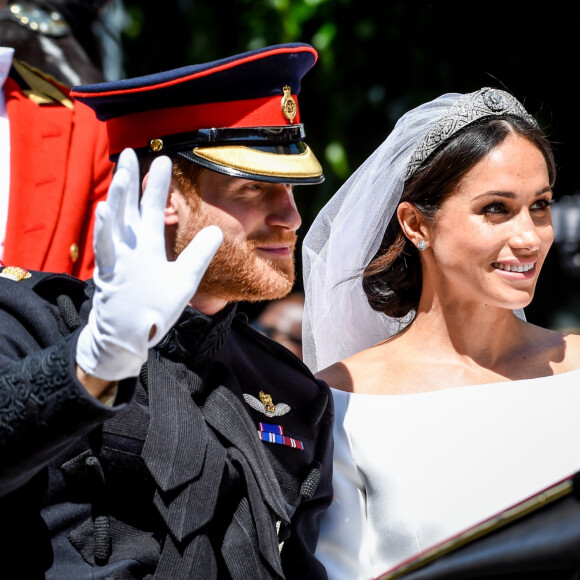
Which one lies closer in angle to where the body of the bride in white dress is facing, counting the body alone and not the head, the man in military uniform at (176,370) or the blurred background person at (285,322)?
the man in military uniform

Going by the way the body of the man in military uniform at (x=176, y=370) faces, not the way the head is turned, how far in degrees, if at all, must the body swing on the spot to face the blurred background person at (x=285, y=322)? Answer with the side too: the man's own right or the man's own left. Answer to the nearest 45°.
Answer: approximately 135° to the man's own left

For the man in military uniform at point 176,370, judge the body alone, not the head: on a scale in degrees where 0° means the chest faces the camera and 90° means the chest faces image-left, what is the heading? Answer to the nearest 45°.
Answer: approximately 315°

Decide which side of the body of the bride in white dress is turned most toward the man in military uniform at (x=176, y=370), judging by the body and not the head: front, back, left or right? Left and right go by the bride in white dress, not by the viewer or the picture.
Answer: right

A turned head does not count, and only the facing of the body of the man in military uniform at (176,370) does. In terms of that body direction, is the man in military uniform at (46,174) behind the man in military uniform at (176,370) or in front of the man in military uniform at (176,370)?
behind

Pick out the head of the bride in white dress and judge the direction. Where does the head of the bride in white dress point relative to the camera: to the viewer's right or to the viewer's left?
to the viewer's right

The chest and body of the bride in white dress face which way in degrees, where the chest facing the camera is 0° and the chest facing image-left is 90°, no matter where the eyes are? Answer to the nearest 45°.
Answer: approximately 315°

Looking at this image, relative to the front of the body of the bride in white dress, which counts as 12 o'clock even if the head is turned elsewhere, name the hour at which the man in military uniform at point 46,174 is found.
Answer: The man in military uniform is roughly at 5 o'clock from the bride in white dress.
